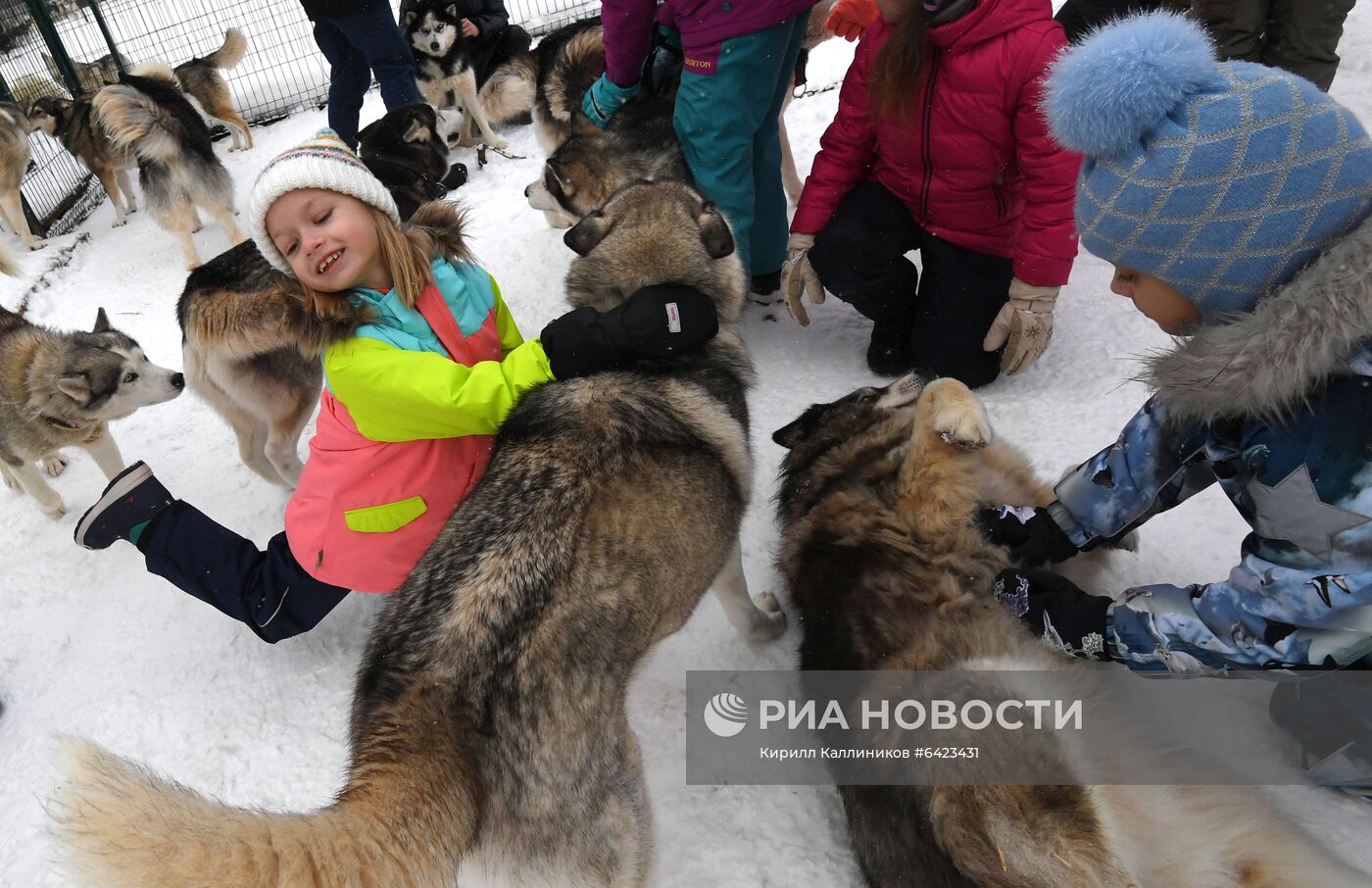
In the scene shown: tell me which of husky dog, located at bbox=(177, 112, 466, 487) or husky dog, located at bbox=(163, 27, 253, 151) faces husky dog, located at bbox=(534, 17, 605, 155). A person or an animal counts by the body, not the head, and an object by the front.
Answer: husky dog, located at bbox=(177, 112, 466, 487)

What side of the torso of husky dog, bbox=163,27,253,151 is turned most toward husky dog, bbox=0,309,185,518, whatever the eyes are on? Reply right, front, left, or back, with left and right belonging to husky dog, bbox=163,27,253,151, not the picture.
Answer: left

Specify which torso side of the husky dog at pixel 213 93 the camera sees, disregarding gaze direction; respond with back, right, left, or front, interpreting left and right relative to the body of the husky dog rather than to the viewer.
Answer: left

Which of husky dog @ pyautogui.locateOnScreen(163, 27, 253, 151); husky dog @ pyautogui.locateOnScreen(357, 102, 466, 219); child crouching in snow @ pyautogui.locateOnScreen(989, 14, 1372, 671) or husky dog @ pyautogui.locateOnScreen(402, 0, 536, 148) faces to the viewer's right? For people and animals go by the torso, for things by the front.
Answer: husky dog @ pyautogui.locateOnScreen(357, 102, 466, 219)

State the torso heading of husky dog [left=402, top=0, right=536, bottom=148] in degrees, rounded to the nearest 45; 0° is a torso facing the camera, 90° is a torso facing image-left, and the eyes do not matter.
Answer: approximately 45°

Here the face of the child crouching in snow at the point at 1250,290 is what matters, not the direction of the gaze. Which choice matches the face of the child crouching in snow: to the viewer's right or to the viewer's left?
to the viewer's left

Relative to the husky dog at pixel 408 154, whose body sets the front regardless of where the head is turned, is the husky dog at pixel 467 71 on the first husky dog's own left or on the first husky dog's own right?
on the first husky dog's own left

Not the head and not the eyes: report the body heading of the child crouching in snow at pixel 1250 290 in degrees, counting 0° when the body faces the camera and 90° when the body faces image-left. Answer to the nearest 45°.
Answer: approximately 90°

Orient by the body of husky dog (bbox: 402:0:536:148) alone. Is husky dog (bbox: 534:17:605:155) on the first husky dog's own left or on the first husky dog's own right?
on the first husky dog's own left

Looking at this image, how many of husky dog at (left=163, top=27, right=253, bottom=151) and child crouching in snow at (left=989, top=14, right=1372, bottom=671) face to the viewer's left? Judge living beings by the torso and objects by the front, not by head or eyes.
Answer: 2

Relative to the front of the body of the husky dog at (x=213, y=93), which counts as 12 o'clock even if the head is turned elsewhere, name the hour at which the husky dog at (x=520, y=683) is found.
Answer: the husky dog at (x=520, y=683) is roughly at 9 o'clock from the husky dog at (x=213, y=93).

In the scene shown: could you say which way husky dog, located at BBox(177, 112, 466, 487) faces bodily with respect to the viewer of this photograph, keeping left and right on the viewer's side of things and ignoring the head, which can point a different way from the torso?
facing away from the viewer and to the right of the viewer

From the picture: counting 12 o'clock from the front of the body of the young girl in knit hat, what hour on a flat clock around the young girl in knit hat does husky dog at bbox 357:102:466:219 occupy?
The husky dog is roughly at 8 o'clock from the young girl in knit hat.
